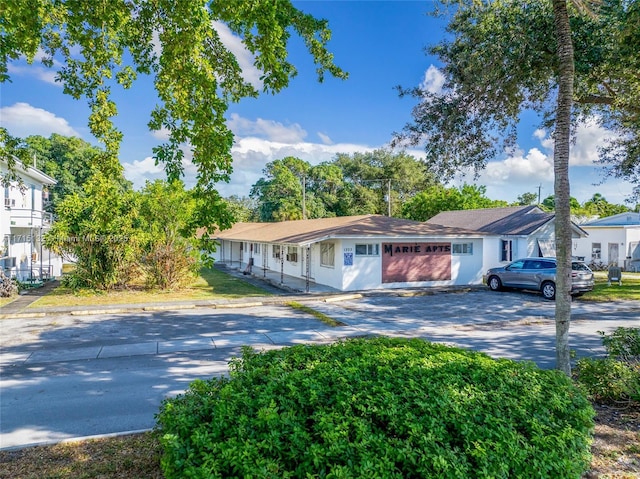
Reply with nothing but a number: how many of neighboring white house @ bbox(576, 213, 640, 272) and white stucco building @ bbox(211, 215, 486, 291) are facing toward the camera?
2

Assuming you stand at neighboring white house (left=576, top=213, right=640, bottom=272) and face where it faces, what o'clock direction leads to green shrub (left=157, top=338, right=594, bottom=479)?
The green shrub is roughly at 12 o'clock from the neighboring white house.

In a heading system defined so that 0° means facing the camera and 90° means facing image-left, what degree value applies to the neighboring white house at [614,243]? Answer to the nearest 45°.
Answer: approximately 0°

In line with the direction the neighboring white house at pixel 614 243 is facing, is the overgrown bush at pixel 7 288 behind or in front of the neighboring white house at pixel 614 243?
in front

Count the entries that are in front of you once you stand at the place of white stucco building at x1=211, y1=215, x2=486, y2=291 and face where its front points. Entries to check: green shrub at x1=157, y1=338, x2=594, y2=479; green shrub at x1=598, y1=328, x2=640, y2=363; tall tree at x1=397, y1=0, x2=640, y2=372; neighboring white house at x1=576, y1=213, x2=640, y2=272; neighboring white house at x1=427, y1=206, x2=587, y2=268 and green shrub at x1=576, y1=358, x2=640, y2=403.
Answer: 4

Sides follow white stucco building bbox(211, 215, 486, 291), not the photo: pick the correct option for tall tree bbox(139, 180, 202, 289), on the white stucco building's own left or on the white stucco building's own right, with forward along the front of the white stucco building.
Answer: on the white stucco building's own right

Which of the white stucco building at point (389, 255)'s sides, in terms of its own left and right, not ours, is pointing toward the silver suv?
left

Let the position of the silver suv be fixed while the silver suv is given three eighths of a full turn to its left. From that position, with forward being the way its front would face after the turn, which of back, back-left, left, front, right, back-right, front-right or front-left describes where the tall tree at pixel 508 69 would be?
front

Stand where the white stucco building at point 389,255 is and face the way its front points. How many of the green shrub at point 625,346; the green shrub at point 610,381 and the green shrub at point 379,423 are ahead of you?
3

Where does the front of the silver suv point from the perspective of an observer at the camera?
facing away from the viewer and to the left of the viewer

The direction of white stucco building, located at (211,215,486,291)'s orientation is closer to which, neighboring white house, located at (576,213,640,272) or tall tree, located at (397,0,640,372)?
the tall tree

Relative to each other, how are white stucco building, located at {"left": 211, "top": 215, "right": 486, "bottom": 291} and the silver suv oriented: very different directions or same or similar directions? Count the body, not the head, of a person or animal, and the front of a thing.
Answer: very different directions

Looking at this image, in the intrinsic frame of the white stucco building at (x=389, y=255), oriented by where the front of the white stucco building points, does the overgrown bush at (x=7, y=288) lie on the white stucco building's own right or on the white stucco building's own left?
on the white stucco building's own right

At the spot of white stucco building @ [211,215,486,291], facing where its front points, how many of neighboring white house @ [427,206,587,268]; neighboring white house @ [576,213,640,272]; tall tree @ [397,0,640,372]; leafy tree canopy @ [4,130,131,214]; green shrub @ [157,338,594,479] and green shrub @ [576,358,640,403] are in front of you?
3
